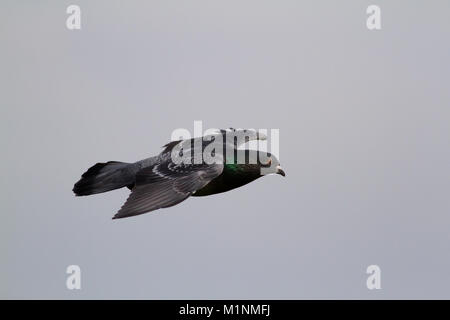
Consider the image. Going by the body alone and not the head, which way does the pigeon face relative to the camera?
to the viewer's right
